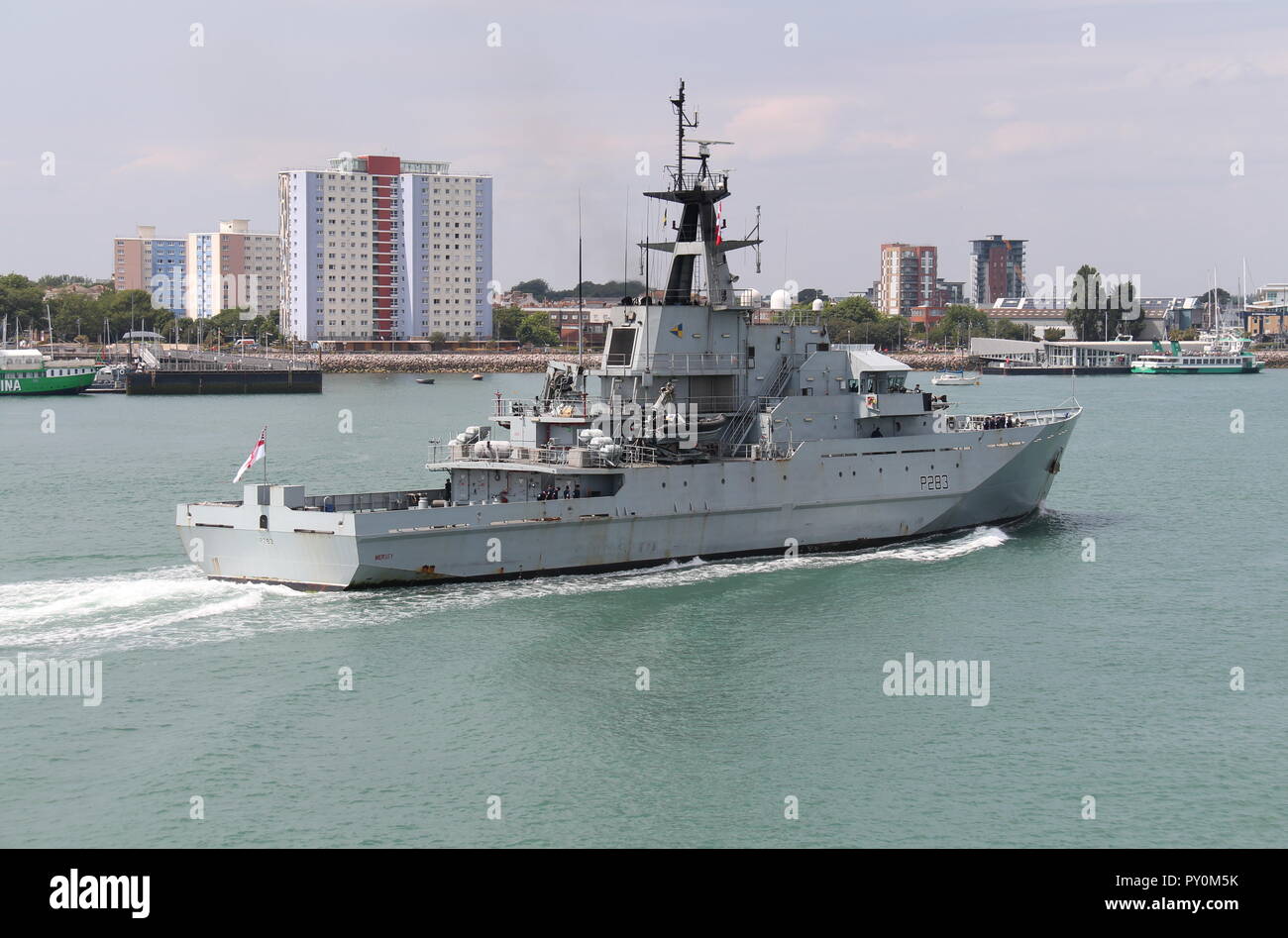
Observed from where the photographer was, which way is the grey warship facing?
facing away from the viewer and to the right of the viewer
